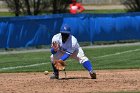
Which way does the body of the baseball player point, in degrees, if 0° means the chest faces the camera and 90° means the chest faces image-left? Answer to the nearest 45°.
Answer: approximately 0°
